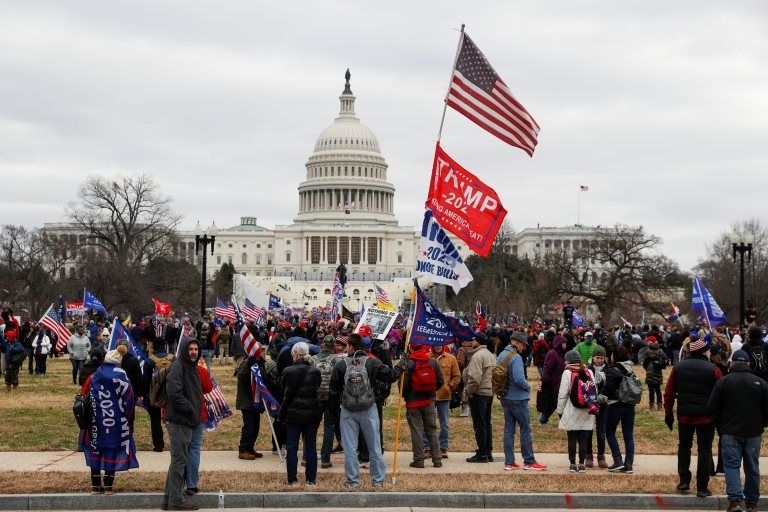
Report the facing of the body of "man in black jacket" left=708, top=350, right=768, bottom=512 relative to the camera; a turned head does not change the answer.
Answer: away from the camera

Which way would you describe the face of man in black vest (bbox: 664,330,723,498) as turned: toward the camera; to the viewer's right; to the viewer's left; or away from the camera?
away from the camera

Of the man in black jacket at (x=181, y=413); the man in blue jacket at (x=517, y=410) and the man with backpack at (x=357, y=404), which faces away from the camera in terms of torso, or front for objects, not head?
the man with backpack

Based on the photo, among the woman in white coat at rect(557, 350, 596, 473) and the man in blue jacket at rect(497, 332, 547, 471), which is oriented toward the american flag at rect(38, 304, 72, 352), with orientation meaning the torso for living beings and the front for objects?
the woman in white coat

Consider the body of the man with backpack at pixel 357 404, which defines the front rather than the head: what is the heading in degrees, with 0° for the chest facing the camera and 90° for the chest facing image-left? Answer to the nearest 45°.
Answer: approximately 180°

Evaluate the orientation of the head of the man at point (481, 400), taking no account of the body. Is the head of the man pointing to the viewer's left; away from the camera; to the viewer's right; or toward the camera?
to the viewer's left

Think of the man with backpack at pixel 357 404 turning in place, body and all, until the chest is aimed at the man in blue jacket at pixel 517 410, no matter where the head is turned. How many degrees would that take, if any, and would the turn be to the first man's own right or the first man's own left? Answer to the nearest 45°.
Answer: approximately 45° to the first man's own right
